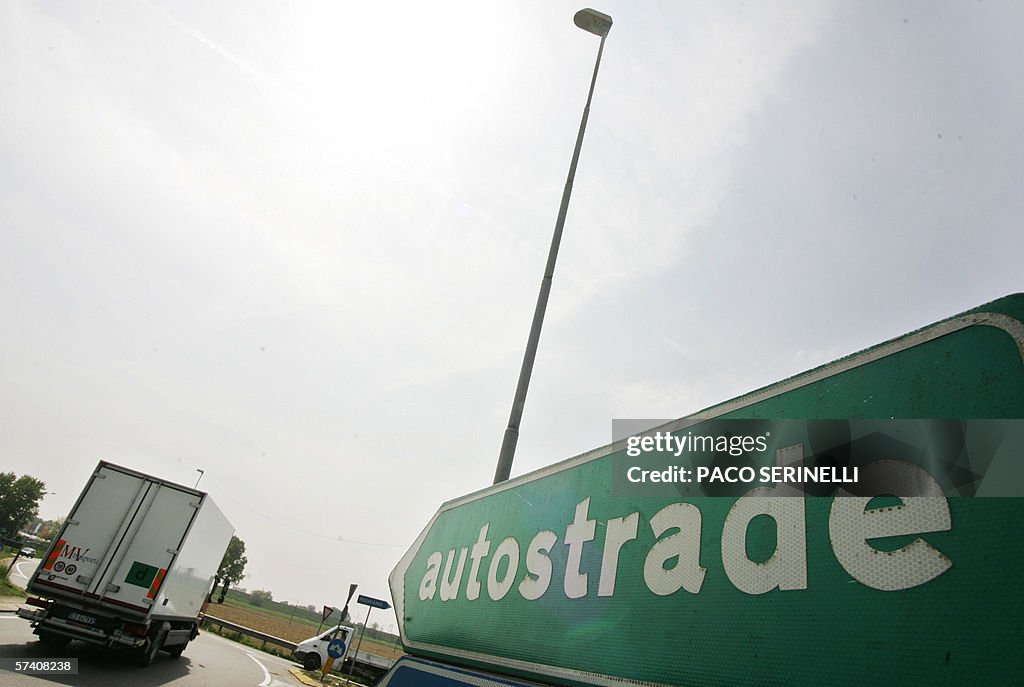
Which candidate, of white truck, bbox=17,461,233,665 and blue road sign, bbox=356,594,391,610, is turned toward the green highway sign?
the blue road sign

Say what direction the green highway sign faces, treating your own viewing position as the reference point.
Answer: facing the viewer and to the left of the viewer

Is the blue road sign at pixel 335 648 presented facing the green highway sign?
yes

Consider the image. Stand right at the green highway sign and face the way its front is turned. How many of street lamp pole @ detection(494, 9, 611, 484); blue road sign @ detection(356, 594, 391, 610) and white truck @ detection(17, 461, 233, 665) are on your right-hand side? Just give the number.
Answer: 3

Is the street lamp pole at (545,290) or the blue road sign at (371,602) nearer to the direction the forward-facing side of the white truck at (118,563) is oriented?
the blue road sign

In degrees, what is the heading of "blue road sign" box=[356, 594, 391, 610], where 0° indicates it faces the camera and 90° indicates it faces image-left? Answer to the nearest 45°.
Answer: approximately 0°

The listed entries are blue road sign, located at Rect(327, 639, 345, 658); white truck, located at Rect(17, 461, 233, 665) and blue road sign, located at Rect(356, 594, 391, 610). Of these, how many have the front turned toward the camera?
2

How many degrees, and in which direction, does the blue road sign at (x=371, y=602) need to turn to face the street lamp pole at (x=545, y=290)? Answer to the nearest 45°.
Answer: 0° — it already faces it

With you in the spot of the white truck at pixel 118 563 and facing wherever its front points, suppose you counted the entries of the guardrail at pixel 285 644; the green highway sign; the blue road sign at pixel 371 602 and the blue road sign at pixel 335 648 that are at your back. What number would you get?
1

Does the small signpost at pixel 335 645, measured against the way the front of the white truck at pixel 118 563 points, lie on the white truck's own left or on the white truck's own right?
on the white truck's own right

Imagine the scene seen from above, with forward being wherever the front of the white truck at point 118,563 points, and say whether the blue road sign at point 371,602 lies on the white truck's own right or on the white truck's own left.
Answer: on the white truck's own right

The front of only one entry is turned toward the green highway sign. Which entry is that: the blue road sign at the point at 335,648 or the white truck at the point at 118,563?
the blue road sign

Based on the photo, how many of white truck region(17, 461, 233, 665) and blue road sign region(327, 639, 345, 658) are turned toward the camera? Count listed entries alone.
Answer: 1

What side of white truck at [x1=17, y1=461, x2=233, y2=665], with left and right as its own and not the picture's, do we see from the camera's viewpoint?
back

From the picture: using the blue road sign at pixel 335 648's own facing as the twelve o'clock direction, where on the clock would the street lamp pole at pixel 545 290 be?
The street lamp pole is roughly at 12 o'clock from the blue road sign.

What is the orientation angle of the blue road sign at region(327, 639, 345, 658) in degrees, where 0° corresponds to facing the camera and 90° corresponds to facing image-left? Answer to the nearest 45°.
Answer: approximately 0°
